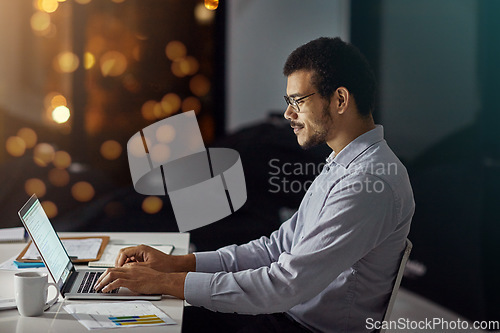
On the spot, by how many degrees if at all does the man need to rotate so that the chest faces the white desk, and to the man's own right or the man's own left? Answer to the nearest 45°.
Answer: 0° — they already face it

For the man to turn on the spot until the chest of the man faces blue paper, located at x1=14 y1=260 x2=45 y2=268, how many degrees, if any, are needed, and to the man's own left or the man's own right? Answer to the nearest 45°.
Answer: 0° — they already face it

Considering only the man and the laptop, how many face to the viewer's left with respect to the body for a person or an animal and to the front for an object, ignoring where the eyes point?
1

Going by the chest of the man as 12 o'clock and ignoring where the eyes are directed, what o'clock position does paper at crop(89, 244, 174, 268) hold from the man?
The paper is roughly at 1 o'clock from the man.

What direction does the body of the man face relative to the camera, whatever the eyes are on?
to the viewer's left

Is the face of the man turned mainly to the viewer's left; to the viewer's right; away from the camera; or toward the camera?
to the viewer's left

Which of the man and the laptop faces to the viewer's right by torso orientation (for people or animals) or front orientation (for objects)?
the laptop

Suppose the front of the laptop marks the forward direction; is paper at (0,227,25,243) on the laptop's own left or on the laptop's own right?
on the laptop's own left

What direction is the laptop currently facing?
to the viewer's right

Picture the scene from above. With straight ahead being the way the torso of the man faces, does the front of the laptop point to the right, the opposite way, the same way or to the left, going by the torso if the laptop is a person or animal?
the opposite way
